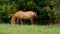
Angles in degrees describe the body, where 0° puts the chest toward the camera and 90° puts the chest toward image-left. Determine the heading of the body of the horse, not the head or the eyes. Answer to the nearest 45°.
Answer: approximately 90°
